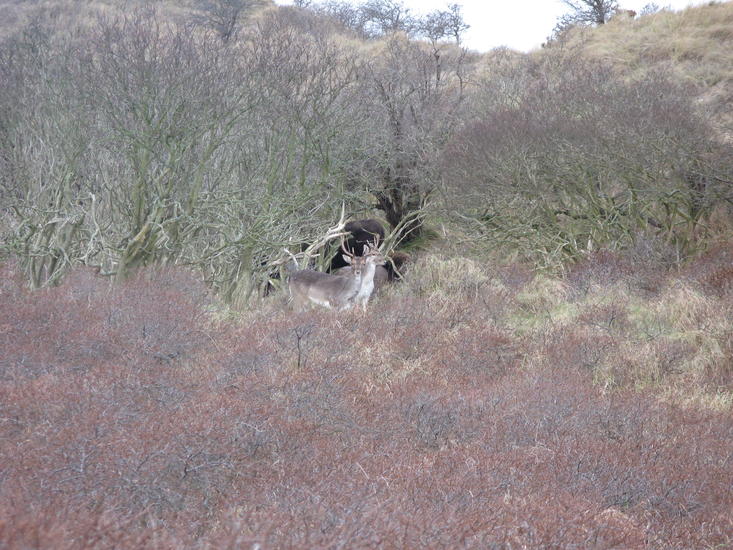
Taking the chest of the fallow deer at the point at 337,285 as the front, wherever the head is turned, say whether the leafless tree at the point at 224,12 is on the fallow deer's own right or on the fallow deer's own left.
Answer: on the fallow deer's own left

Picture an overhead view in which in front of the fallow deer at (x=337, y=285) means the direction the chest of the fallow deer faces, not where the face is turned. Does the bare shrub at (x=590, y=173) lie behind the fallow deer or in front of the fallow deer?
in front

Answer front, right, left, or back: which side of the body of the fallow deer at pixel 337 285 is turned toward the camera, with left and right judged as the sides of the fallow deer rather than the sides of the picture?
right

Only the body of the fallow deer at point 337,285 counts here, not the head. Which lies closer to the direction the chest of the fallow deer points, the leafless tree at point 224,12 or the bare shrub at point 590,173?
the bare shrub
